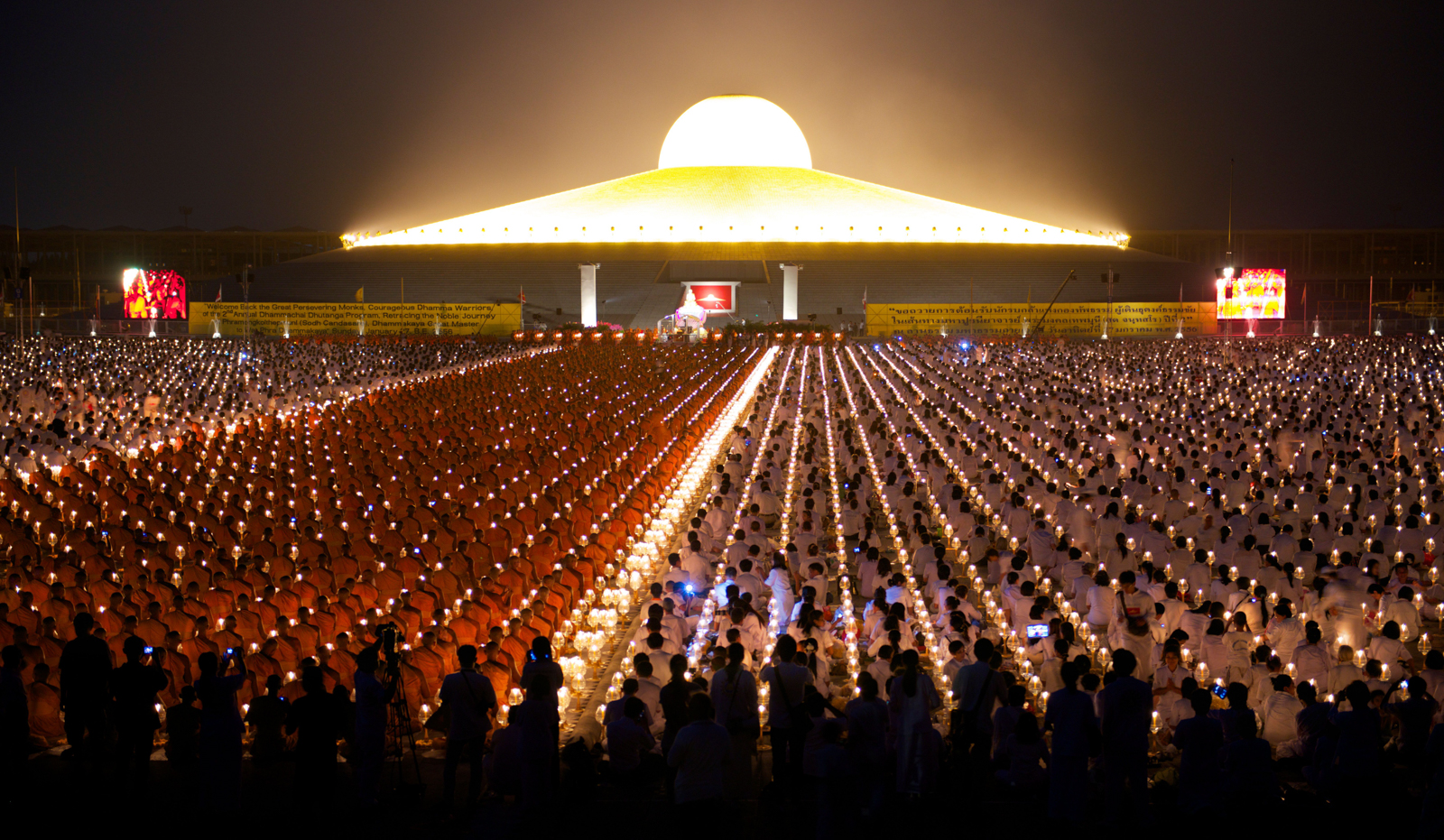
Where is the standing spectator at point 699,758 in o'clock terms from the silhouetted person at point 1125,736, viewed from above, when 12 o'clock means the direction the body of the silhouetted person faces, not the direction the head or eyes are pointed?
The standing spectator is roughly at 8 o'clock from the silhouetted person.

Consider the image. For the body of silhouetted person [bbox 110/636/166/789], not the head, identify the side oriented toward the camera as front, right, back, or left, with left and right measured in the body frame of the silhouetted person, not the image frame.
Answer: back

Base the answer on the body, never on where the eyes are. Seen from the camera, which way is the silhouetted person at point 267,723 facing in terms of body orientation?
away from the camera

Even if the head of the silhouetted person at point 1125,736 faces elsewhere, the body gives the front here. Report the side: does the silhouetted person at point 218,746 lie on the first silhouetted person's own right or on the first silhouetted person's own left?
on the first silhouetted person's own left

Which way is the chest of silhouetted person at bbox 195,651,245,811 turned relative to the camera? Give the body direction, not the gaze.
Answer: away from the camera

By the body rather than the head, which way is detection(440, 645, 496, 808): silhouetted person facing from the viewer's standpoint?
away from the camera

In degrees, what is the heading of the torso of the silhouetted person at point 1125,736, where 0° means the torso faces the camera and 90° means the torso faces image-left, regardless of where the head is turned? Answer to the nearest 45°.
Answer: approximately 180°

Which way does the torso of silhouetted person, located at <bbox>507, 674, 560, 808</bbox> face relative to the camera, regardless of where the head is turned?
away from the camera

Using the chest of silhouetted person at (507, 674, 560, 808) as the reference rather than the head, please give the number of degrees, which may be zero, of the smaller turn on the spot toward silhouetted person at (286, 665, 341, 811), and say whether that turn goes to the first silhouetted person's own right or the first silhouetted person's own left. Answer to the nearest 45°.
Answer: approximately 90° to the first silhouetted person's own left
